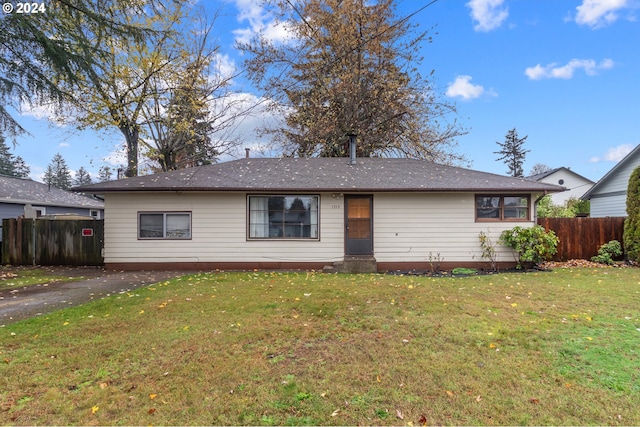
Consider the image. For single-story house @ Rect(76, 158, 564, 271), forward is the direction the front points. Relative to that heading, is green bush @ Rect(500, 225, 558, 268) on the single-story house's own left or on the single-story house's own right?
on the single-story house's own left

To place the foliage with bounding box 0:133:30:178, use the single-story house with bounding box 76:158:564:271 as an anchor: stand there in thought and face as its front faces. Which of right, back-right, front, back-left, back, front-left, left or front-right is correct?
back-right

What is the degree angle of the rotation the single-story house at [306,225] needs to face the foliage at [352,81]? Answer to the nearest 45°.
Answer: approximately 180°

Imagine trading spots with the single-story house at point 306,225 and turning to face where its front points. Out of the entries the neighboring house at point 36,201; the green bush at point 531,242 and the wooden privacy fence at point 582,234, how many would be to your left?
2

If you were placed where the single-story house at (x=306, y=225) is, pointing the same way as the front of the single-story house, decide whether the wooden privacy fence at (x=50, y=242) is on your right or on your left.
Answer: on your right

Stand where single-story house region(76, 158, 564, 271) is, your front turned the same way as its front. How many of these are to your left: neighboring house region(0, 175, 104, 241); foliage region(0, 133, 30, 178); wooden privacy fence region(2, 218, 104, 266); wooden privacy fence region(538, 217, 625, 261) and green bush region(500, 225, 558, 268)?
2

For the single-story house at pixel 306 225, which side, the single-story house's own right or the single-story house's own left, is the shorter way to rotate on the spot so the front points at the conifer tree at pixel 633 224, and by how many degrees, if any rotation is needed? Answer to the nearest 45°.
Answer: approximately 90° to the single-story house's own left

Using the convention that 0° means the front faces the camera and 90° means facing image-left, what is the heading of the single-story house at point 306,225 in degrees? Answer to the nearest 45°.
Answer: approximately 0°

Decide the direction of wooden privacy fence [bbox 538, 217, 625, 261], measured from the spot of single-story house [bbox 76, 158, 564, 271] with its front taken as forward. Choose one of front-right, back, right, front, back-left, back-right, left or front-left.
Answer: left

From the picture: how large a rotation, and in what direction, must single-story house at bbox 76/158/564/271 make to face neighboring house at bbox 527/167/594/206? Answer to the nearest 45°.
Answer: approximately 135° to its left

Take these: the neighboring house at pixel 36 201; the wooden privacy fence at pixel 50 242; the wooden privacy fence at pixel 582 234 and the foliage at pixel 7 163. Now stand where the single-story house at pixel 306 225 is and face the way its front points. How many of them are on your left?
1
